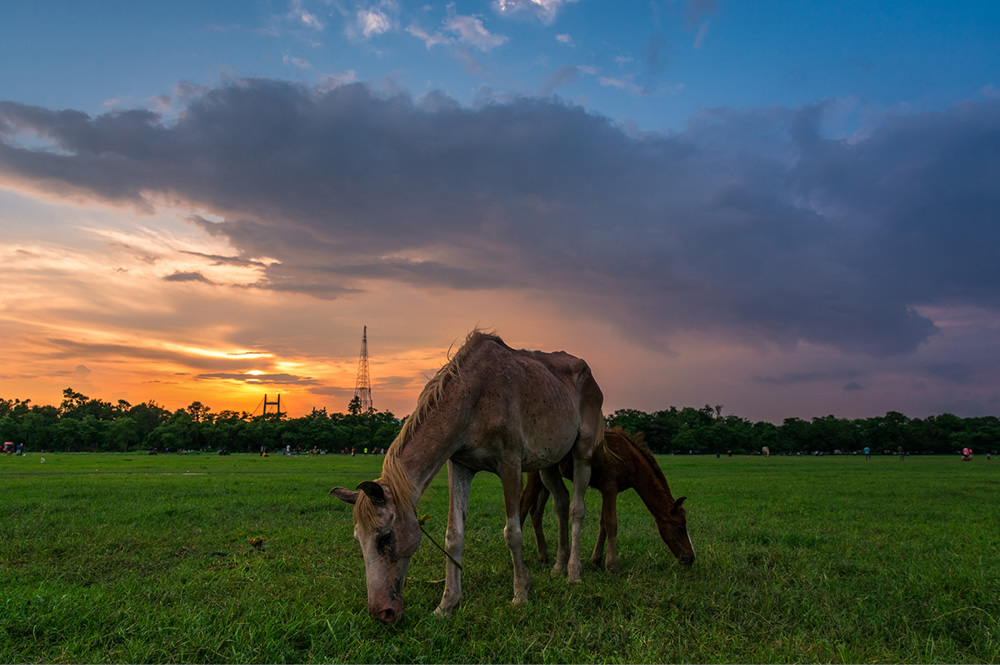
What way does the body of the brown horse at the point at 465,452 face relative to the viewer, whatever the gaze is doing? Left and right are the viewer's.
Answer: facing the viewer and to the left of the viewer

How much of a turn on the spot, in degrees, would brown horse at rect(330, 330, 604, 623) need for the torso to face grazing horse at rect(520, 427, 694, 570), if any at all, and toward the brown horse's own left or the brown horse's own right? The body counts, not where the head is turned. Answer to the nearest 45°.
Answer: approximately 180°
